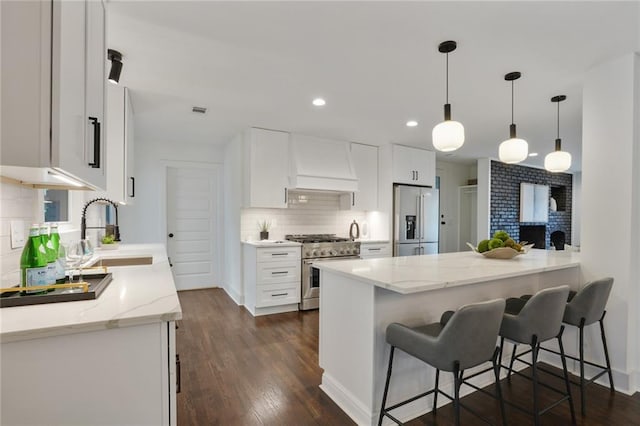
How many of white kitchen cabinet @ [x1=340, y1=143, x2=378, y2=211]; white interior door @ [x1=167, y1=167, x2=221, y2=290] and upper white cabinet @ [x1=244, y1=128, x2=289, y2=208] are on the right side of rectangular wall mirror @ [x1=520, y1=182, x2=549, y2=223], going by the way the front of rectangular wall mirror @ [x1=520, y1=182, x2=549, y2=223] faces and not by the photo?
3

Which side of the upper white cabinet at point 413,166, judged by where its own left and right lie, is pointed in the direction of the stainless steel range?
right

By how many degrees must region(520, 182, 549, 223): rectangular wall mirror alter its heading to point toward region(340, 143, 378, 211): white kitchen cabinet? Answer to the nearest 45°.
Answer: approximately 90° to its right

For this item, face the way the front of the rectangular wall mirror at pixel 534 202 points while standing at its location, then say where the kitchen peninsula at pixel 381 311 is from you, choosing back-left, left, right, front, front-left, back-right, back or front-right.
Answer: front-right

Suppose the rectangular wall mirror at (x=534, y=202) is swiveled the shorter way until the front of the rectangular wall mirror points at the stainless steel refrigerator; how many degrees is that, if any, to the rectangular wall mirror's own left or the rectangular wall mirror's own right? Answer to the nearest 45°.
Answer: approximately 90° to the rectangular wall mirror's own right

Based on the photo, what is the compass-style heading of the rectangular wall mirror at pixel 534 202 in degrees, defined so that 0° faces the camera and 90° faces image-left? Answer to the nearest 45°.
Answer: approximately 315°

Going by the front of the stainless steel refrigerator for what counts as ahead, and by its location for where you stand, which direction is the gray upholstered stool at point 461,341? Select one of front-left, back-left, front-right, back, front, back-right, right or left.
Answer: front-right

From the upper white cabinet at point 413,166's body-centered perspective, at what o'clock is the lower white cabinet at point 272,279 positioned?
The lower white cabinet is roughly at 3 o'clock from the upper white cabinet.

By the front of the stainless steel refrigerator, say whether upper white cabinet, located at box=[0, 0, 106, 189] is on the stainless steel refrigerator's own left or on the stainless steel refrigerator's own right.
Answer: on the stainless steel refrigerator's own right

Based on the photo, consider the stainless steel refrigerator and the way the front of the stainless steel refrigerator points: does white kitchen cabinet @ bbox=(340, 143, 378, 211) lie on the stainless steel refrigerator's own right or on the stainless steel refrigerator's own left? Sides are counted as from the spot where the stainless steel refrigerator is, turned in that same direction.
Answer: on the stainless steel refrigerator's own right

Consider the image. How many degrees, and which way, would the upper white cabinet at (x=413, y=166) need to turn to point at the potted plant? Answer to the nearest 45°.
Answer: approximately 90° to its right

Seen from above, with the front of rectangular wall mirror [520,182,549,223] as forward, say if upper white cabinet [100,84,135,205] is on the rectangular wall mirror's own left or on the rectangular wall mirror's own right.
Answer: on the rectangular wall mirror's own right

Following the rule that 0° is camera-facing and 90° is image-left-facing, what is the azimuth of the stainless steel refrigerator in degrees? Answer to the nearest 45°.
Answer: approximately 315°

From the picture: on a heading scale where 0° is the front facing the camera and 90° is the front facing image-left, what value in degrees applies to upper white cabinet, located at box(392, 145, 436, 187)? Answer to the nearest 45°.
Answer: approximately 315°

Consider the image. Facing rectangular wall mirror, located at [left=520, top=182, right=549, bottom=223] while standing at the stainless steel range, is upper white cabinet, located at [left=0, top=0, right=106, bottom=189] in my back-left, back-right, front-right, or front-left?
back-right
